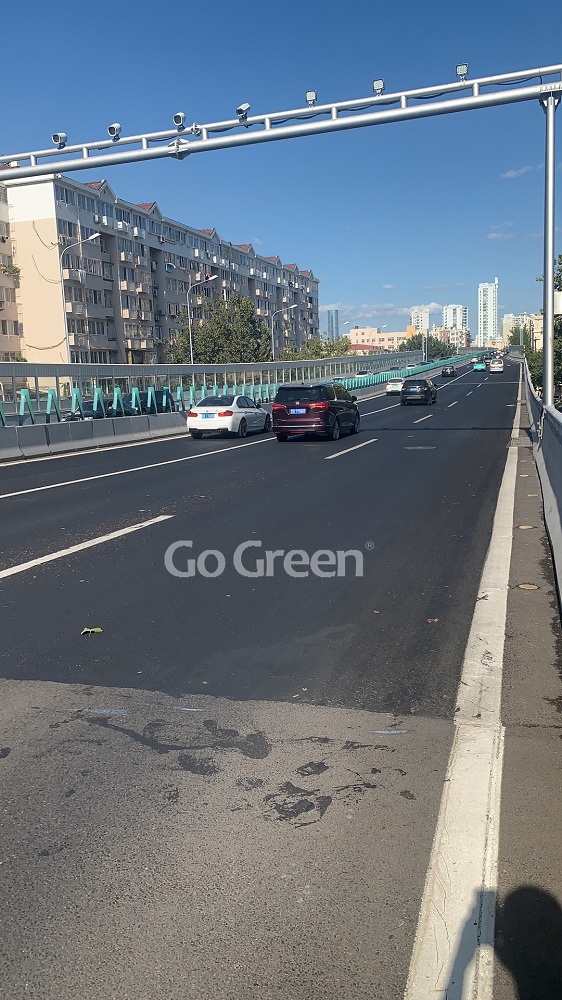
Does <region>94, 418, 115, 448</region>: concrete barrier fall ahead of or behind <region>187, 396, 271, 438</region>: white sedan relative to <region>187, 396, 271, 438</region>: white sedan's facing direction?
behind

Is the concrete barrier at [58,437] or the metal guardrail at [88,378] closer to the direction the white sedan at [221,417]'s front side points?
the metal guardrail

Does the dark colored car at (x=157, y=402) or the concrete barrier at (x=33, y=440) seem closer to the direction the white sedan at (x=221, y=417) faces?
the dark colored car

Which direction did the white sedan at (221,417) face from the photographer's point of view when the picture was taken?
facing away from the viewer and to the right of the viewer

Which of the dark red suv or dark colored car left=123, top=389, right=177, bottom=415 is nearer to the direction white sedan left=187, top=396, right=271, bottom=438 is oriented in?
the dark colored car

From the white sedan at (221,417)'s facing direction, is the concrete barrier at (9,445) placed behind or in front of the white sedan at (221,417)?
behind
